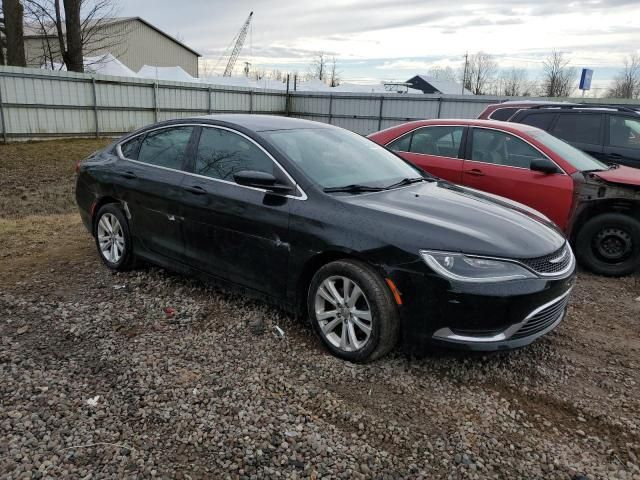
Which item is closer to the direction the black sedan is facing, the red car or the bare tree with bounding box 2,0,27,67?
the red car

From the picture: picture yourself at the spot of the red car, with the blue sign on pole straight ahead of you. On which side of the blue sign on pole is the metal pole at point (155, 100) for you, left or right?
left

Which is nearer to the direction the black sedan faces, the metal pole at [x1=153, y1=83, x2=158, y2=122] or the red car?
the red car

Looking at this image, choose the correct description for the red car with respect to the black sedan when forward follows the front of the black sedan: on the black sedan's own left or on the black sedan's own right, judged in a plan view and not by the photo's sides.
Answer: on the black sedan's own left

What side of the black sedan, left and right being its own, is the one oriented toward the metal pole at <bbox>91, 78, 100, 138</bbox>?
back

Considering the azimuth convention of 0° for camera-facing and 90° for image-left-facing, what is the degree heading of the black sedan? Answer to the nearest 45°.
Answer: approximately 315°

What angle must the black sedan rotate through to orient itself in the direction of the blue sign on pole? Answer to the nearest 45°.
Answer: approximately 90° to its left

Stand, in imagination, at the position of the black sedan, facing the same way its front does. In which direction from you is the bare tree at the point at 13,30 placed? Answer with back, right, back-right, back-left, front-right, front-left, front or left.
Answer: back
